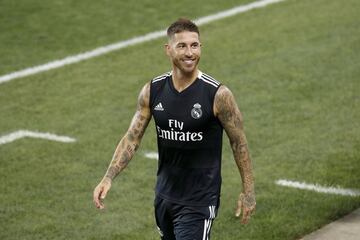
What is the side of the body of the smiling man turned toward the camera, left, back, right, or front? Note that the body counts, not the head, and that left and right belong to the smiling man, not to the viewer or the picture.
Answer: front

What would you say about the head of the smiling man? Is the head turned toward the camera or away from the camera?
toward the camera
